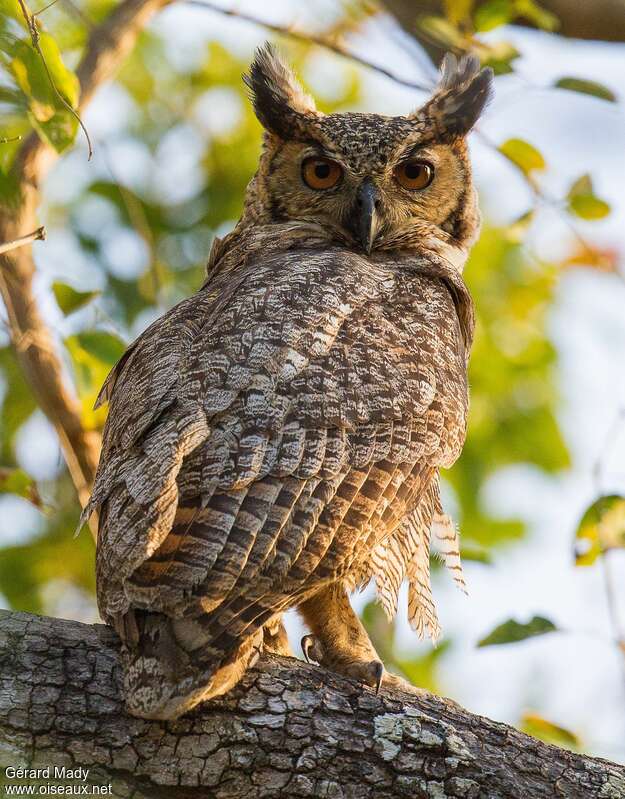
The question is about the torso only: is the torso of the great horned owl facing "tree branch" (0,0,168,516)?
no

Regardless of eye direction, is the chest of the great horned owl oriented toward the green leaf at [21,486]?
no

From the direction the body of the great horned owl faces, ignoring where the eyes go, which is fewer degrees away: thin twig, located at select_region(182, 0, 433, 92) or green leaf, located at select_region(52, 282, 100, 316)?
the thin twig

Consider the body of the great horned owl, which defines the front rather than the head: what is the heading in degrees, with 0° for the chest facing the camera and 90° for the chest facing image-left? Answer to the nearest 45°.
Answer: approximately 225°

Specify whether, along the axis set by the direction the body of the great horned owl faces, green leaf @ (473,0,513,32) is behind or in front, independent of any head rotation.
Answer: in front

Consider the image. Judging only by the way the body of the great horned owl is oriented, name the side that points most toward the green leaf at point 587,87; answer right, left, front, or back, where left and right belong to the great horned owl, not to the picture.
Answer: front

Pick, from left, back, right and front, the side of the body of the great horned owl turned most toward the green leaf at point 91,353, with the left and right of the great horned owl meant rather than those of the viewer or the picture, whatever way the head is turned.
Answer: left

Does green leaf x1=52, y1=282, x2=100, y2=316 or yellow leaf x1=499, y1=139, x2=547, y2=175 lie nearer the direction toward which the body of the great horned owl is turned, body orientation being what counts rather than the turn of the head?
the yellow leaf

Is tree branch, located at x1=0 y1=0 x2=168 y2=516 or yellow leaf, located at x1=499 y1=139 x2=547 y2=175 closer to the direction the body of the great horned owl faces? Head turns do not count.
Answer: the yellow leaf

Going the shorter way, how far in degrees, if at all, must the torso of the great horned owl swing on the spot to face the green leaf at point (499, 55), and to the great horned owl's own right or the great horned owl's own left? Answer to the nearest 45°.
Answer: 0° — it already faces it

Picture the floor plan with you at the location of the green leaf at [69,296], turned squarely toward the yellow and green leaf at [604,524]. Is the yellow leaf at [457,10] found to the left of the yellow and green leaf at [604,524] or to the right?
left

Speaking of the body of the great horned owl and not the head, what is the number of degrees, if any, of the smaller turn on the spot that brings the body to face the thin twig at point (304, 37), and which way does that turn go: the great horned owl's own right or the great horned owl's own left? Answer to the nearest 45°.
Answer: approximately 45° to the great horned owl's own left

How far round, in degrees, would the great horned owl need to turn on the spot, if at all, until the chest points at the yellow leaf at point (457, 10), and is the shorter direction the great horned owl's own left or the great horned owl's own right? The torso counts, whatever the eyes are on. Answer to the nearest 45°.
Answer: approximately 45° to the great horned owl's own left

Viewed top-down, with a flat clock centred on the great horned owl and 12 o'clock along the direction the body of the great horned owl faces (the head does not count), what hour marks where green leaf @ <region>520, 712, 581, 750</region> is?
The green leaf is roughly at 1 o'clock from the great horned owl.

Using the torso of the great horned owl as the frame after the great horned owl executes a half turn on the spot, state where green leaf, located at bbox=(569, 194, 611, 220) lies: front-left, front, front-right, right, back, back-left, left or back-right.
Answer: back
